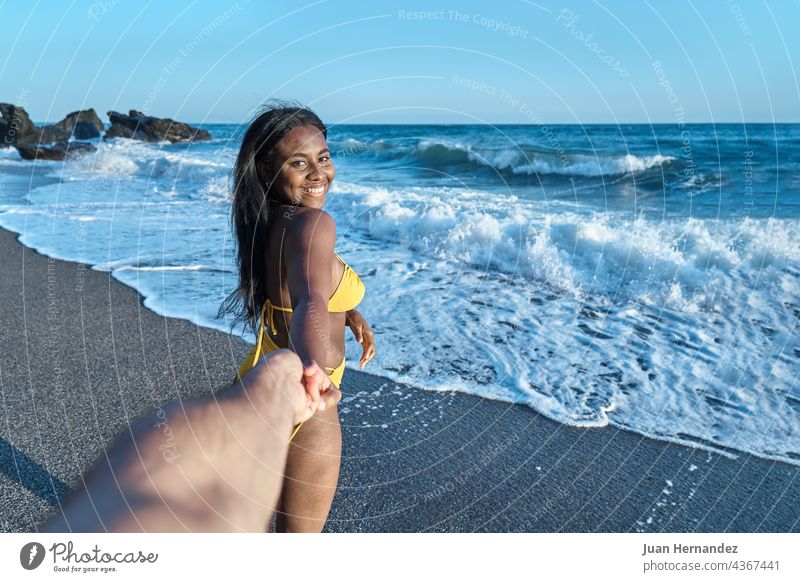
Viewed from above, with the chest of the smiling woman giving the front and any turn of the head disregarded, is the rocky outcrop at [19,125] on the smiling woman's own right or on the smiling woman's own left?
on the smiling woman's own left

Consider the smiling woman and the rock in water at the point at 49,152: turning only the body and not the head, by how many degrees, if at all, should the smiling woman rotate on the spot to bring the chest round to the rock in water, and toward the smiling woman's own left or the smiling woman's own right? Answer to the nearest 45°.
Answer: approximately 90° to the smiling woman's own left

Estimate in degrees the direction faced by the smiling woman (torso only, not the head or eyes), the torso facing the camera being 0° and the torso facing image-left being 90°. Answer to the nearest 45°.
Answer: approximately 270°

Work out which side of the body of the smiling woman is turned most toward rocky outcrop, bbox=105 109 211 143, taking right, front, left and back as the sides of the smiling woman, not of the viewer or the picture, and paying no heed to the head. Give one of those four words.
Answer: left

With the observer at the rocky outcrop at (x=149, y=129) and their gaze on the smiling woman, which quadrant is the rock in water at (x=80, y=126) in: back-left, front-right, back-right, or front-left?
back-right

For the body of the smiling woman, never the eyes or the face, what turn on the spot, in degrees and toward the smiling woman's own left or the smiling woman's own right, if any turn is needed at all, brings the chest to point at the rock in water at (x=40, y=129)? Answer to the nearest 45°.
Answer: approximately 90° to the smiling woman's own left

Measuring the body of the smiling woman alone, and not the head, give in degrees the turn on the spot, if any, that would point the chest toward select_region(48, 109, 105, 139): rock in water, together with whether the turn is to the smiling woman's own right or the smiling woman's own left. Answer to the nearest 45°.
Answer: approximately 90° to the smiling woman's own left
